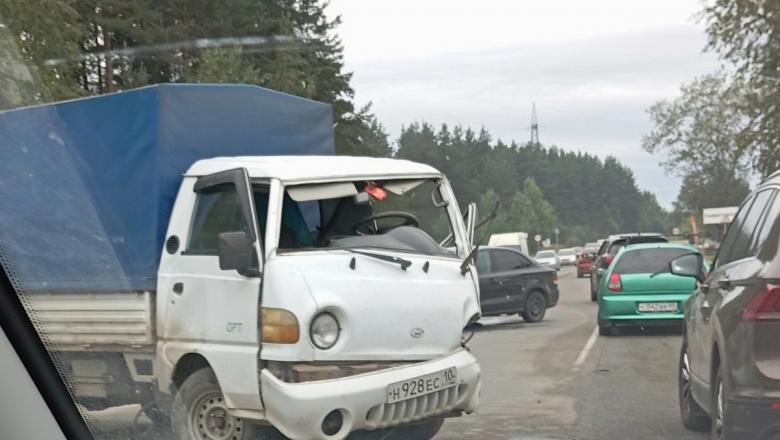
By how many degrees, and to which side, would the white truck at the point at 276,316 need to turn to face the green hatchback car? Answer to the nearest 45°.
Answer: approximately 90° to its left

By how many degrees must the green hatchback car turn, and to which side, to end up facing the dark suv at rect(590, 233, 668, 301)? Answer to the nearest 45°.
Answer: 0° — it already faces it

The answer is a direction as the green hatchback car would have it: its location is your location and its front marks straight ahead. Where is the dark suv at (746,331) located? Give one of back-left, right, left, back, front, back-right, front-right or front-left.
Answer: back

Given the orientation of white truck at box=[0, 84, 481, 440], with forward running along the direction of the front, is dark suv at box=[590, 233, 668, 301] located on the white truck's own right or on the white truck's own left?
on the white truck's own left

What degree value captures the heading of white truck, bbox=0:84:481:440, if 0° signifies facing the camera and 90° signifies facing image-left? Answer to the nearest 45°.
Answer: approximately 315°

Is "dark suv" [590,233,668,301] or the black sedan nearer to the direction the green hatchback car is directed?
the dark suv

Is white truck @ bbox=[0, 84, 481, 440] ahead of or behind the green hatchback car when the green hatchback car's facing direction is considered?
behind

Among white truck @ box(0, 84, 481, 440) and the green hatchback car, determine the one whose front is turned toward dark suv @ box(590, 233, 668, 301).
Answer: the green hatchback car

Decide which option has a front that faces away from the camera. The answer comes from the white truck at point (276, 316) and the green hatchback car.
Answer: the green hatchback car

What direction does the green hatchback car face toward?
away from the camera

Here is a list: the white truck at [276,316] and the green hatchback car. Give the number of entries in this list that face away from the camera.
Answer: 1
